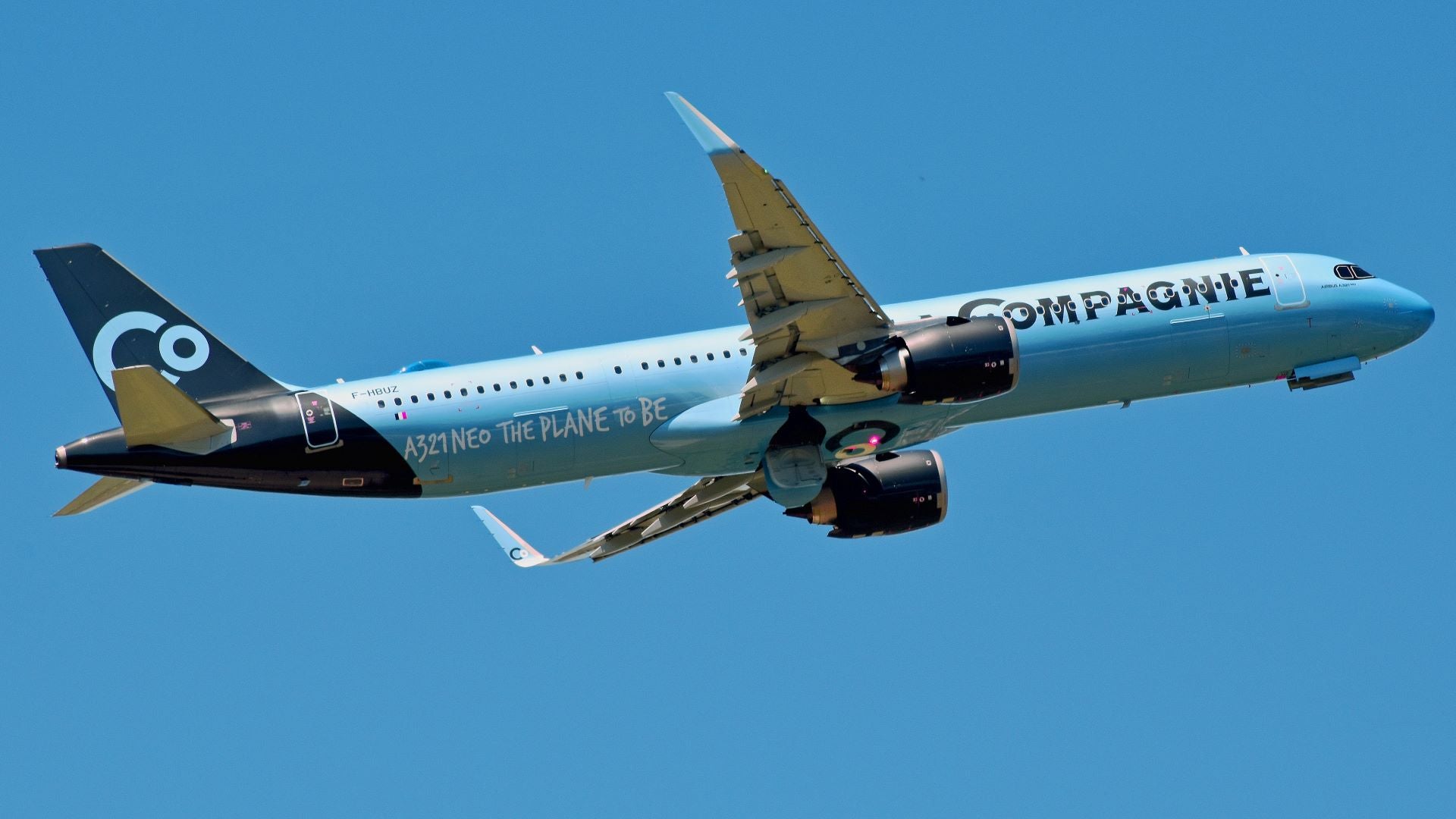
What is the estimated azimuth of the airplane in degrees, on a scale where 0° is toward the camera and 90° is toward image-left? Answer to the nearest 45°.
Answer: approximately 270°
